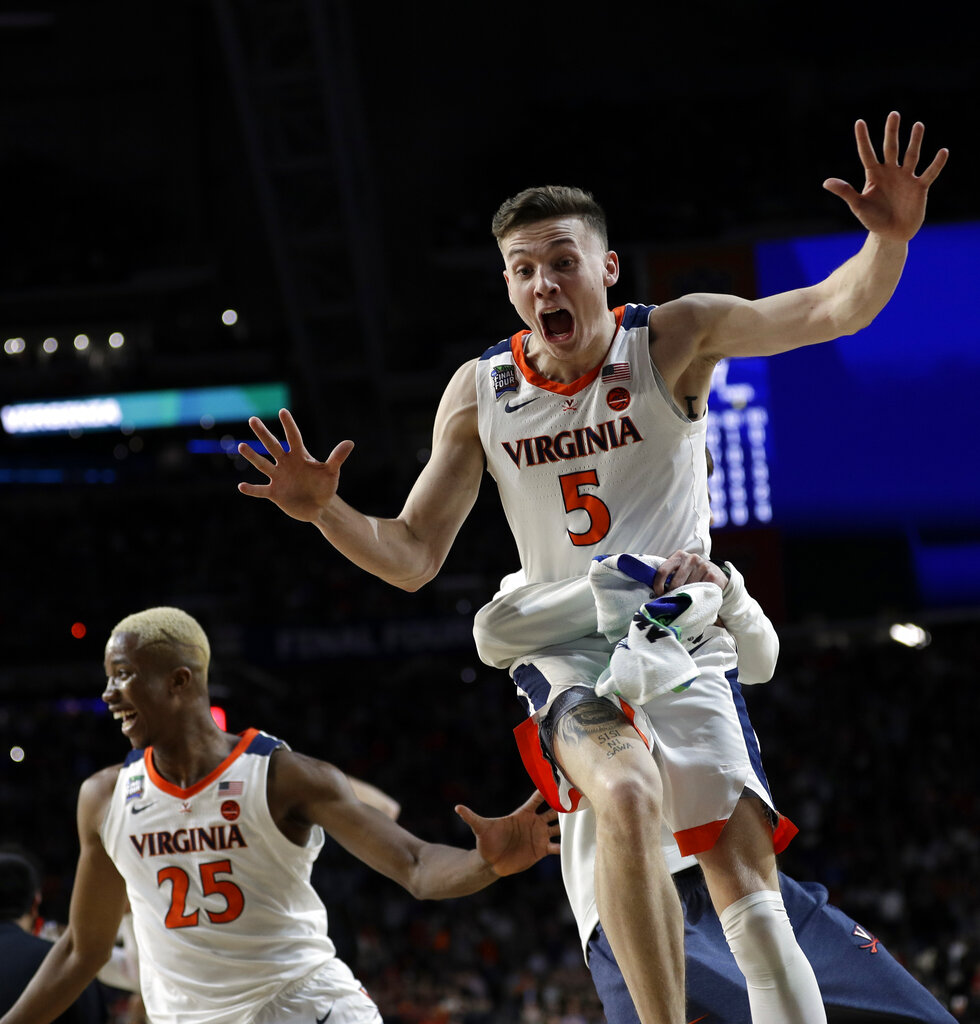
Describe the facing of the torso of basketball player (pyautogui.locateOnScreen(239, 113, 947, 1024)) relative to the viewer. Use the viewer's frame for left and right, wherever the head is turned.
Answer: facing the viewer

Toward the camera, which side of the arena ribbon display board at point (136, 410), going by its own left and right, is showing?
front

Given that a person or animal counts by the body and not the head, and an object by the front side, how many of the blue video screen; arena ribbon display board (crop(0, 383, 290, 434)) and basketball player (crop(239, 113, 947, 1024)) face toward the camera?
3

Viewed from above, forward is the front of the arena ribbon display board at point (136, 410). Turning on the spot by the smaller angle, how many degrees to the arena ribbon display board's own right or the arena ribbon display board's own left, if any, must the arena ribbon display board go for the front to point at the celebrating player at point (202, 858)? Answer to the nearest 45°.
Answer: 0° — it already faces them

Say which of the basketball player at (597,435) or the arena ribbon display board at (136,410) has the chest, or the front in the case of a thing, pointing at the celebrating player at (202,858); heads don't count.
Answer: the arena ribbon display board

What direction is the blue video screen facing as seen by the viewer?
toward the camera

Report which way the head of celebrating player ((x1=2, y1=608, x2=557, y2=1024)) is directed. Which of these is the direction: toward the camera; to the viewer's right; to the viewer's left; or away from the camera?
to the viewer's left

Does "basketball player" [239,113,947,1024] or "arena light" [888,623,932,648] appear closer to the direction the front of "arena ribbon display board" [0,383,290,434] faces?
the basketball player

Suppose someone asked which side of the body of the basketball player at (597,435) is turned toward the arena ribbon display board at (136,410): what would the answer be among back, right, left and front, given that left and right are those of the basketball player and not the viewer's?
back

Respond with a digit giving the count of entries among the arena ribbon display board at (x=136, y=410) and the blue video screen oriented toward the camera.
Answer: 2

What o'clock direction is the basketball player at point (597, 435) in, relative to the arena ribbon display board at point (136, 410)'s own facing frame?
The basketball player is roughly at 12 o'clock from the arena ribbon display board.
